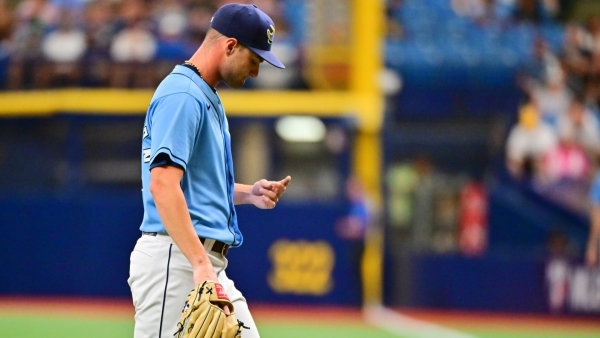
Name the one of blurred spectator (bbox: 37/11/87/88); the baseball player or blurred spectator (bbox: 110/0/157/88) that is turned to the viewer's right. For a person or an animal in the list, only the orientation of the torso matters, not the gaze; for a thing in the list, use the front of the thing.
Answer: the baseball player

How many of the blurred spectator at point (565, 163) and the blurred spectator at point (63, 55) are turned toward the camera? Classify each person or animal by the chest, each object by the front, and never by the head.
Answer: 2

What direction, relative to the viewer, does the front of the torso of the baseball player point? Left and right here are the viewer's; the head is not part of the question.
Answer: facing to the right of the viewer

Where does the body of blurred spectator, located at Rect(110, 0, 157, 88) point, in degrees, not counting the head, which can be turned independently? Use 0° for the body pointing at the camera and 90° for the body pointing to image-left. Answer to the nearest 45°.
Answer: approximately 0°

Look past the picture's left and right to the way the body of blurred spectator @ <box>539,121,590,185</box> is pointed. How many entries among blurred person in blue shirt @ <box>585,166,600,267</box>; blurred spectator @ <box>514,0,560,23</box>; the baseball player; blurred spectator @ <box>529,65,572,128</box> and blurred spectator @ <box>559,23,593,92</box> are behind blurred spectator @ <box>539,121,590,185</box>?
3

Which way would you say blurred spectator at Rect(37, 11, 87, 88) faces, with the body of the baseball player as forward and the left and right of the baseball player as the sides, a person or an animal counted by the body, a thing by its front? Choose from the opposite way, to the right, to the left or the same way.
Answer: to the right

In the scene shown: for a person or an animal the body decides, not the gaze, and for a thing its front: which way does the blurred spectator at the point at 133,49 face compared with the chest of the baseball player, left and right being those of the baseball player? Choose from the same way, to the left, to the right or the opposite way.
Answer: to the right

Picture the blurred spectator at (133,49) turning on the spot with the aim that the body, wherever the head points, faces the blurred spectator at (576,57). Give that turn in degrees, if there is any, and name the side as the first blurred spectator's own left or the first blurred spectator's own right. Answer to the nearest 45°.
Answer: approximately 90° to the first blurred spectator's own left

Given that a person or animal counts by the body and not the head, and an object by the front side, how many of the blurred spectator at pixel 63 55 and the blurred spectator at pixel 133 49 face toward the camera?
2

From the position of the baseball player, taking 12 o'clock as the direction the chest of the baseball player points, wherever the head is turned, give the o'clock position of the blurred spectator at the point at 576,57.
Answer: The blurred spectator is roughly at 10 o'clock from the baseball player.

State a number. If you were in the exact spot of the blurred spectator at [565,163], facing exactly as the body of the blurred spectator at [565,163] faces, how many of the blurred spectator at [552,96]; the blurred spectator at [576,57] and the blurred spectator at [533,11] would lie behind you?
3

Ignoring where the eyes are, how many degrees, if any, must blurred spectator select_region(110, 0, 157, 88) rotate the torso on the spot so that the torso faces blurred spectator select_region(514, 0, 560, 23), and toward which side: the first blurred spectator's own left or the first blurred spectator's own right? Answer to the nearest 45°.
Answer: approximately 90° to the first blurred spectator's own left

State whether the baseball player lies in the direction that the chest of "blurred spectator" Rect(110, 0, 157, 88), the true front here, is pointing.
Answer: yes

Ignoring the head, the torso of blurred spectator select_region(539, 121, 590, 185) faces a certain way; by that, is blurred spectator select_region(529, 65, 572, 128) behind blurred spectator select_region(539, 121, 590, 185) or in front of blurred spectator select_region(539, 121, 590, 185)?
behind

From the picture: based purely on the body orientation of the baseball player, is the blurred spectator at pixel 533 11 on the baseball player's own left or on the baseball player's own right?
on the baseball player's own left

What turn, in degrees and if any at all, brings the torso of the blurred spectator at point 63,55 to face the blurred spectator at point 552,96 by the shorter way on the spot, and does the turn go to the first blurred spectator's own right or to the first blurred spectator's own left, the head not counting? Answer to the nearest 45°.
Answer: approximately 90° to the first blurred spectator's own left
